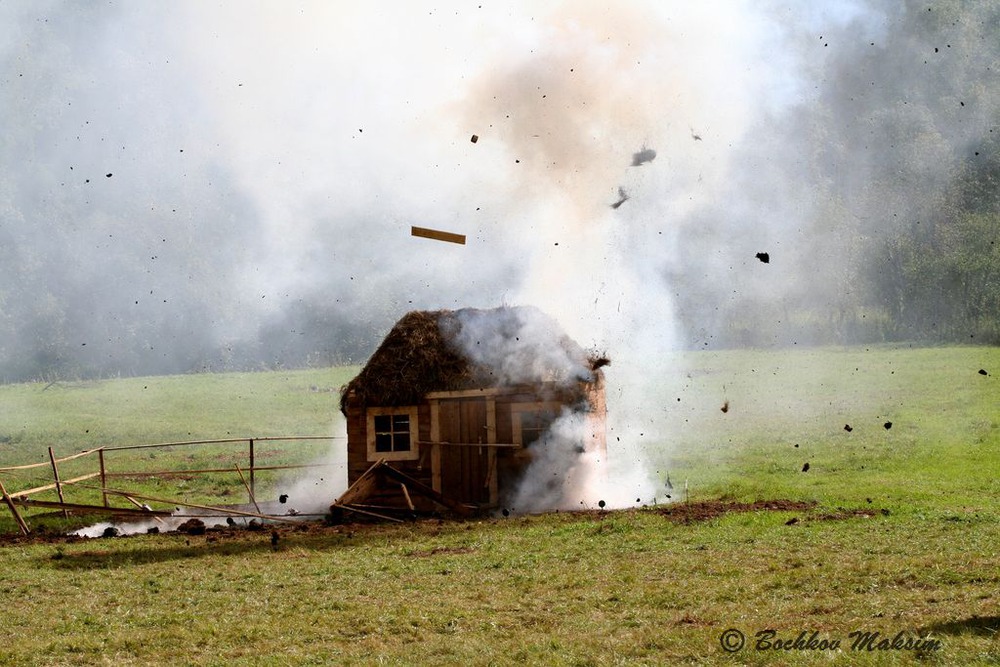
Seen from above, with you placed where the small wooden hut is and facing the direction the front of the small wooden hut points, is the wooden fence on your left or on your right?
on your right

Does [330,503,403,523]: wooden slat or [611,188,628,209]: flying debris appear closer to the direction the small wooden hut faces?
the wooden slat

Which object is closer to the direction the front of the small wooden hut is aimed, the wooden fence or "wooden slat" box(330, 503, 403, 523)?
the wooden slat

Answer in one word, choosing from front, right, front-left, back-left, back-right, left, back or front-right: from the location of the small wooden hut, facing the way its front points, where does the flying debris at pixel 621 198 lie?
back-left

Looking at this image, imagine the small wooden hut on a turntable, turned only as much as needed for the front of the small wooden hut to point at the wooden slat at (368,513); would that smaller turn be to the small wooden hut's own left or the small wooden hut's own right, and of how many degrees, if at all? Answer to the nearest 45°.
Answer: approximately 45° to the small wooden hut's own right

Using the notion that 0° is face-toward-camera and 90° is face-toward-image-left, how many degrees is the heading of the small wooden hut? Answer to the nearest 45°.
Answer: approximately 0°
